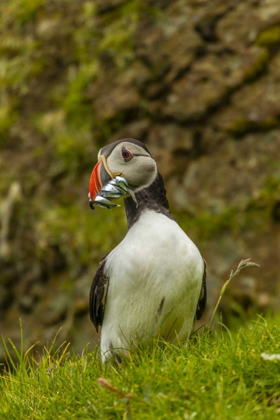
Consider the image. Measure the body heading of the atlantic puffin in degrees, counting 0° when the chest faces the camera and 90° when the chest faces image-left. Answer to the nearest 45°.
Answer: approximately 0°
